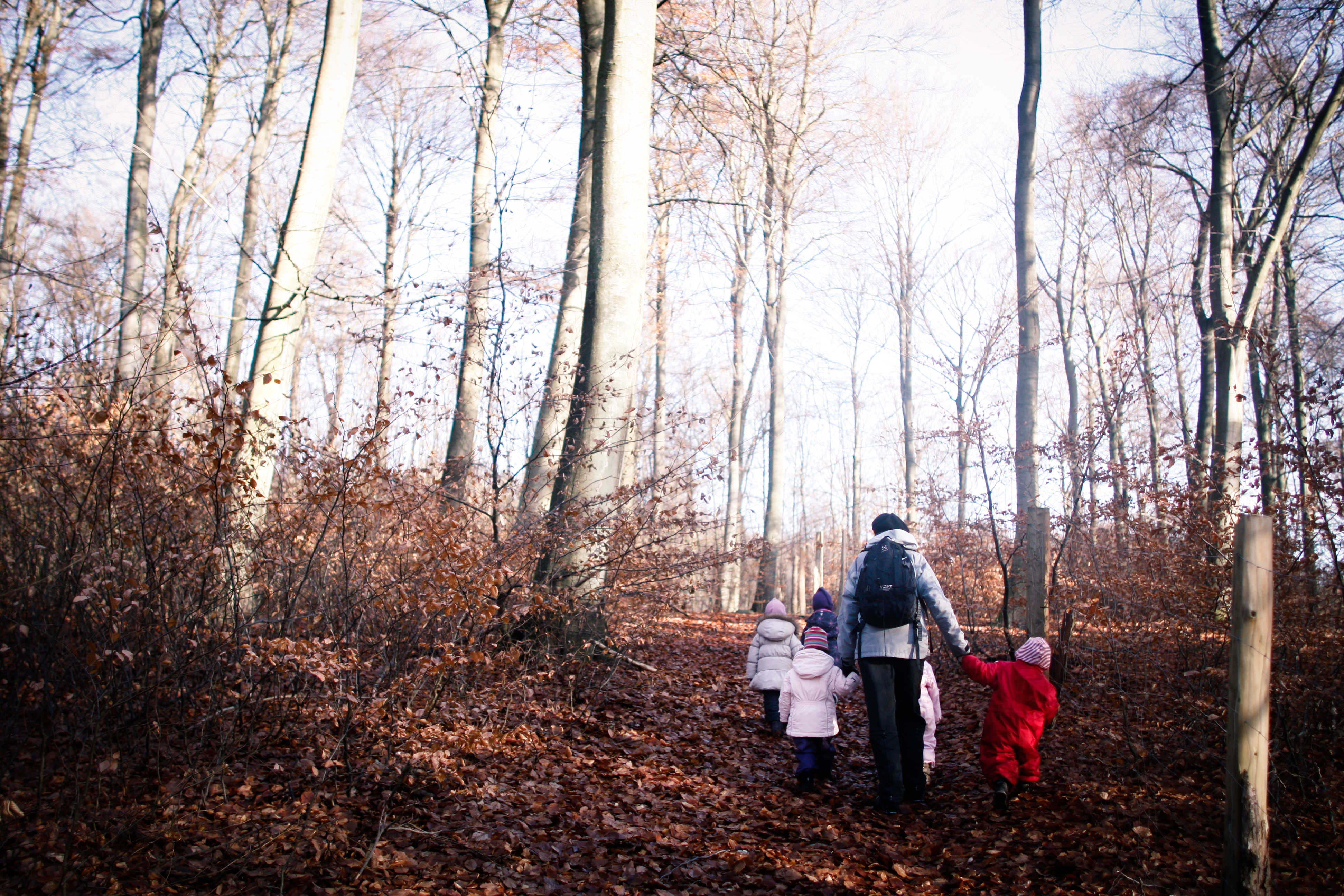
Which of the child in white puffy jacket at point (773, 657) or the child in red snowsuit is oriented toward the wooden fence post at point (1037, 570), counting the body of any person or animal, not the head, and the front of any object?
the child in red snowsuit

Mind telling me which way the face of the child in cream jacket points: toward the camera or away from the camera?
away from the camera

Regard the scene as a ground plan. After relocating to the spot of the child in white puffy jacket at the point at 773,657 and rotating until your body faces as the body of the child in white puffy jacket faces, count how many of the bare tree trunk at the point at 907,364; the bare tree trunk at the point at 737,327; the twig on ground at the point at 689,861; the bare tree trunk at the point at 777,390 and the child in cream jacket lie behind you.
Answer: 2

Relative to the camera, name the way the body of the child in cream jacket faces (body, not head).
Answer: away from the camera

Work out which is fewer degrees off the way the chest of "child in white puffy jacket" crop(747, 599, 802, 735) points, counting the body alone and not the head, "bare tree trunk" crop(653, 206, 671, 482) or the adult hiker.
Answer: the bare tree trunk

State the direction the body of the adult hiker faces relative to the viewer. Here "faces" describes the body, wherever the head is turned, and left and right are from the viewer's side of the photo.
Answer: facing away from the viewer

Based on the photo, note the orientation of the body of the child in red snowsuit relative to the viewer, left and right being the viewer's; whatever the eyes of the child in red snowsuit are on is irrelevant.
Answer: facing away from the viewer

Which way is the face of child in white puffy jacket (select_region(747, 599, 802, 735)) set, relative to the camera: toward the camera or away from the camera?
away from the camera

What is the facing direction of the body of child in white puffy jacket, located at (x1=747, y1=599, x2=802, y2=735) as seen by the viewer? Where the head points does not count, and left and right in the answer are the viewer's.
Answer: facing away from the viewer

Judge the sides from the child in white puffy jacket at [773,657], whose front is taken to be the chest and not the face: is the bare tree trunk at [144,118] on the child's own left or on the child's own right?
on the child's own left

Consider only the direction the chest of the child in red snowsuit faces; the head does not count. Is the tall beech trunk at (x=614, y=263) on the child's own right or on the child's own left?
on the child's own left

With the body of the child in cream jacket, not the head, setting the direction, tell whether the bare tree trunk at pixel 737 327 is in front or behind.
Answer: in front
